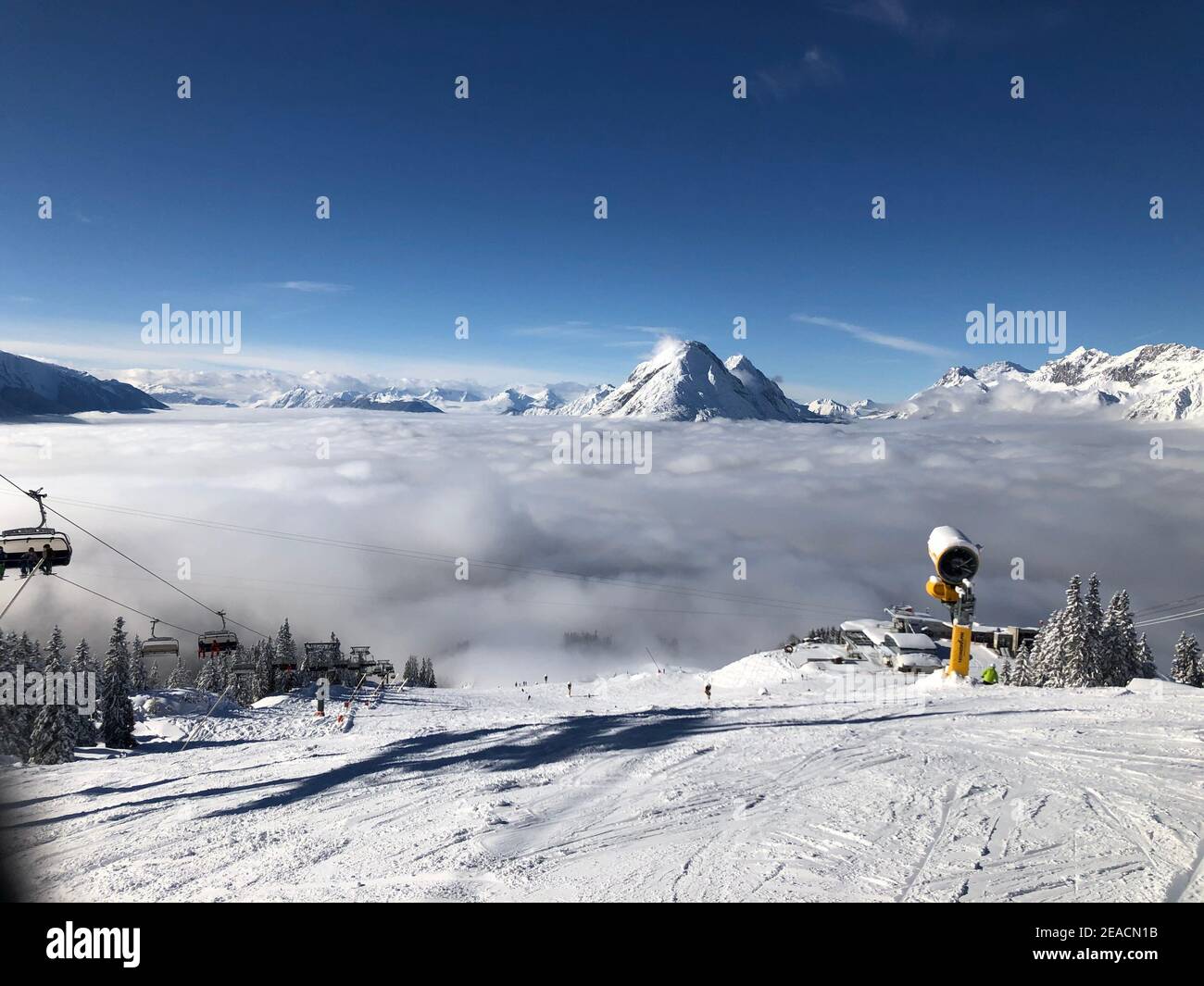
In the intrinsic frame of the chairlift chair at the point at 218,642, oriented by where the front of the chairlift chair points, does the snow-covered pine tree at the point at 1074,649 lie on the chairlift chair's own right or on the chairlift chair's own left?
on the chairlift chair's own left

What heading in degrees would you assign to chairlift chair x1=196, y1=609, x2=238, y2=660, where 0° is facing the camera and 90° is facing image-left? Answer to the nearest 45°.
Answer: approximately 45°

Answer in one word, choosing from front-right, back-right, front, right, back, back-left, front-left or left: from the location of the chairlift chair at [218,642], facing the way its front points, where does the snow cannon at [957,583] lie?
left

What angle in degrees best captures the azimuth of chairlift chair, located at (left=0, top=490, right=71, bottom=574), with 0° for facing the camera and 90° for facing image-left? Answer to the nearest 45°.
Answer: approximately 45°
